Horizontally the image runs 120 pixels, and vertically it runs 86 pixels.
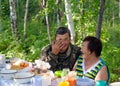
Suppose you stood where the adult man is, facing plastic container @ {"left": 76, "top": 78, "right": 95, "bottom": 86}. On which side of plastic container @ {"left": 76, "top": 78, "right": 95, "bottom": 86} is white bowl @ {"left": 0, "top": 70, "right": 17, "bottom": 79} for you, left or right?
right

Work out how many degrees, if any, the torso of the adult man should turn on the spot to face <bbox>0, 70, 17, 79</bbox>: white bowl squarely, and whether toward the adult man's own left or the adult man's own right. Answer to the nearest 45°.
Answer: approximately 45° to the adult man's own right

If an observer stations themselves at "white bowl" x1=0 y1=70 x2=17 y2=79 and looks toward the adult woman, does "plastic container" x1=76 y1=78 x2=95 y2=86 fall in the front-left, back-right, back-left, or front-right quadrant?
front-right

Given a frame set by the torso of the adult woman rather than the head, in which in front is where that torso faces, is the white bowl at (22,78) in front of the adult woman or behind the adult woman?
in front

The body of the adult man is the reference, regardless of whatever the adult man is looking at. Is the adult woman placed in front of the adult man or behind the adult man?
in front

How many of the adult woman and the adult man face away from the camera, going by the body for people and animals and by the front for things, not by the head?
0

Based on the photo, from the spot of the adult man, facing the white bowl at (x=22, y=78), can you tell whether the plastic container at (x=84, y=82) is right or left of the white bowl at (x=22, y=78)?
left

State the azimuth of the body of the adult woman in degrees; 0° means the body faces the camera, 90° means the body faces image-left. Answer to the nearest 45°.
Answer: approximately 45°

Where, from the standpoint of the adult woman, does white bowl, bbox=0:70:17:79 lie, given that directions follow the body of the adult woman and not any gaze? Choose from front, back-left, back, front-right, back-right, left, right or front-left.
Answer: front-right

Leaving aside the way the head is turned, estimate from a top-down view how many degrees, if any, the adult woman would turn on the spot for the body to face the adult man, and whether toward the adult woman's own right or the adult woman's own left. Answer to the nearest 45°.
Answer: approximately 90° to the adult woman's own right

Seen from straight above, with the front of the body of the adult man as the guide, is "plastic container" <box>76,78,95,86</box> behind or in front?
in front

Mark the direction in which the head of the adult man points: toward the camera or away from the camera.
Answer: toward the camera

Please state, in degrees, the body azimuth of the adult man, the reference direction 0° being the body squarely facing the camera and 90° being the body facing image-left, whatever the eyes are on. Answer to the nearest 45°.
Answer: approximately 0°

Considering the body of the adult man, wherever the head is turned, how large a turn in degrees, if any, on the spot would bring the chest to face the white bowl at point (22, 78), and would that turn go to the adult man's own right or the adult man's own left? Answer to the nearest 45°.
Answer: approximately 45° to the adult man's own right

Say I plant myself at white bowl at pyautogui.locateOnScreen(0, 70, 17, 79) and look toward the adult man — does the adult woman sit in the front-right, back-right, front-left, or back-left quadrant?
front-right

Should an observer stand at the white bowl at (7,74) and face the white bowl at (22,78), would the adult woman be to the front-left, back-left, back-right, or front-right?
front-left
